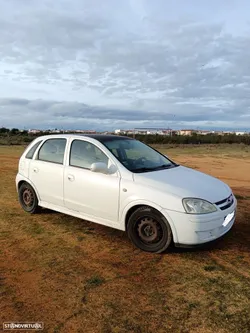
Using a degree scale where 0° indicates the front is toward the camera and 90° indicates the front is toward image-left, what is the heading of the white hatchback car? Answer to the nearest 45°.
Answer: approximately 315°
